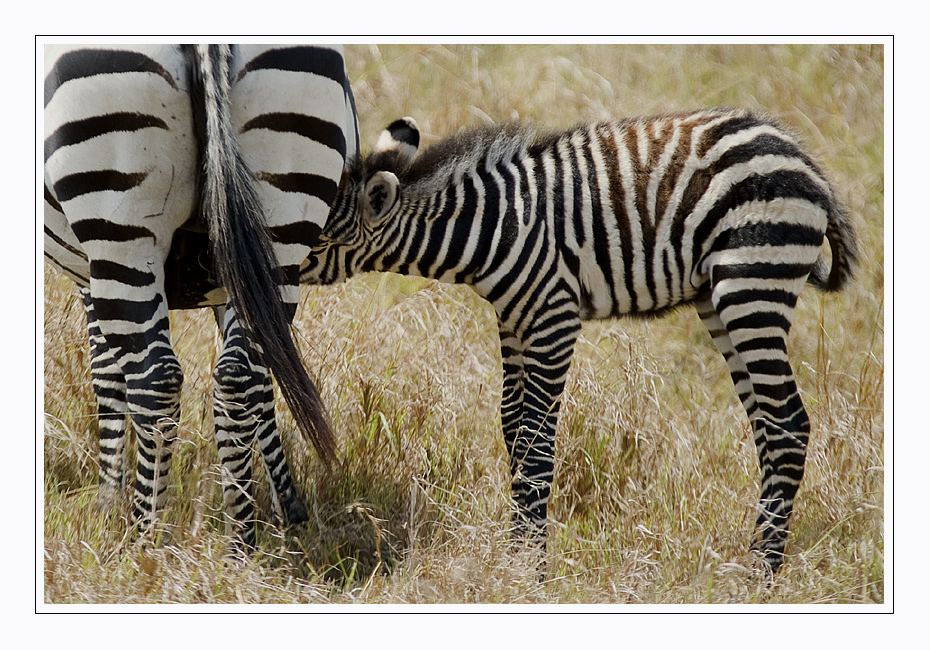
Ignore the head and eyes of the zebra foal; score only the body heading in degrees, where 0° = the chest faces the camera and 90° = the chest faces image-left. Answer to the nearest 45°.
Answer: approximately 90°

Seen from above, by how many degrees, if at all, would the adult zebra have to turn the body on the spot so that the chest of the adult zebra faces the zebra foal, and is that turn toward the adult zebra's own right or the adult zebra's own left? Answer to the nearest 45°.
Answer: approximately 90° to the adult zebra's own right

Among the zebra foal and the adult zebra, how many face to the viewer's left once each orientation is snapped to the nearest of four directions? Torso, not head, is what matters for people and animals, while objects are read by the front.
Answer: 1

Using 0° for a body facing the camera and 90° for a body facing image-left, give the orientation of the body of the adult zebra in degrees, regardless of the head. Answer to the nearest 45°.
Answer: approximately 180°
